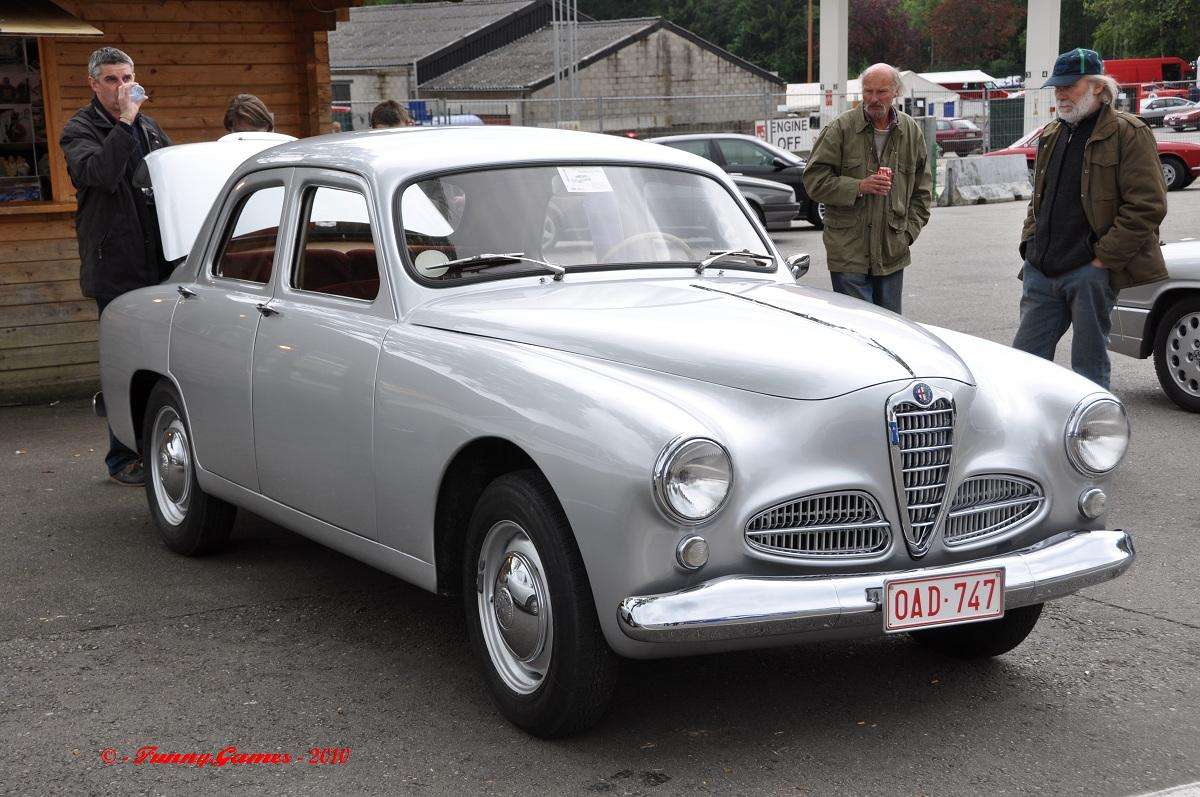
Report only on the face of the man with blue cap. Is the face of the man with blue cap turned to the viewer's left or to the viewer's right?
to the viewer's left

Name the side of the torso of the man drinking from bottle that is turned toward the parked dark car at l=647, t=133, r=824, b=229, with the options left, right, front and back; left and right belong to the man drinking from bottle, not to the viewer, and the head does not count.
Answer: left

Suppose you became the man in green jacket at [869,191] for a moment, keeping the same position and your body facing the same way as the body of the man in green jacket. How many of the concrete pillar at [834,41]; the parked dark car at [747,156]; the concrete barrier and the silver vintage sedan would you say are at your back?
3

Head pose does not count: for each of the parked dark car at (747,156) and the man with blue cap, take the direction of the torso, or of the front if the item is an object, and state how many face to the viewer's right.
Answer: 1

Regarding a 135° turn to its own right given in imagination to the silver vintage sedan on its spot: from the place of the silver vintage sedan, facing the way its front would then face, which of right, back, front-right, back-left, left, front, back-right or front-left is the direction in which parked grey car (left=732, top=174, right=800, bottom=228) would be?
right

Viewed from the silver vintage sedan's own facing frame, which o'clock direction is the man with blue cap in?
The man with blue cap is roughly at 9 o'clock from the silver vintage sedan.

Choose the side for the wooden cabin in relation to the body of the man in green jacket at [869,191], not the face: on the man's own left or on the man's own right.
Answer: on the man's own right

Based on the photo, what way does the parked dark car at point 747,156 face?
to the viewer's right

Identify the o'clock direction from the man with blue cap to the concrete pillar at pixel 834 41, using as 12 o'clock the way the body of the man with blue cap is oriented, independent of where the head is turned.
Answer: The concrete pillar is roughly at 4 o'clock from the man with blue cap.

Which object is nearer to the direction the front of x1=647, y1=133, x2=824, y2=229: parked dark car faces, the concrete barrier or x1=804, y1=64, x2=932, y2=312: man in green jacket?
the concrete barrier

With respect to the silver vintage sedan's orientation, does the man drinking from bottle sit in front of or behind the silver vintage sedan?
behind
